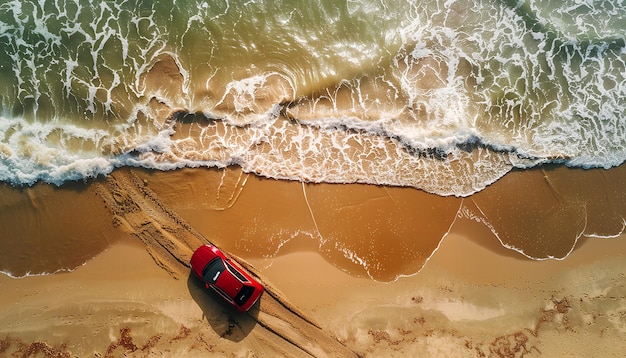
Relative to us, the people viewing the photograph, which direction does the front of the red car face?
facing away from the viewer and to the left of the viewer
